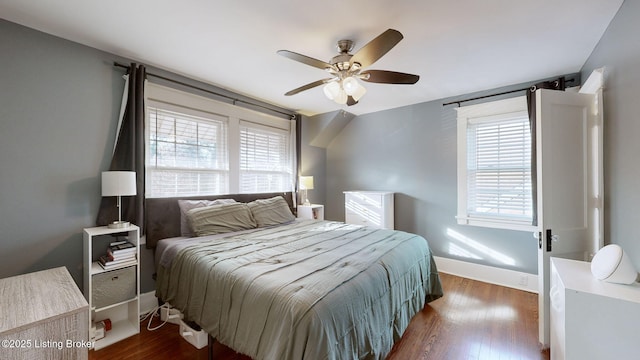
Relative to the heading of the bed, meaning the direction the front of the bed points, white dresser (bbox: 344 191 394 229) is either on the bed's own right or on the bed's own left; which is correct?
on the bed's own left

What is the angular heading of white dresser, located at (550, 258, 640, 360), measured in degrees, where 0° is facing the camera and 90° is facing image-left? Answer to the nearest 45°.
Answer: approximately 90°

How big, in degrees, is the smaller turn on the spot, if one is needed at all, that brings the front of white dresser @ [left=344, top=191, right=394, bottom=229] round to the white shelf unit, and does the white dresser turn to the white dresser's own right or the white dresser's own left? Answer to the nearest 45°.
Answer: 0° — it already faces it

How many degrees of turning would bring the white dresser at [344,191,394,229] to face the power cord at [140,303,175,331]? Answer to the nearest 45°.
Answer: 0° — it already faces it

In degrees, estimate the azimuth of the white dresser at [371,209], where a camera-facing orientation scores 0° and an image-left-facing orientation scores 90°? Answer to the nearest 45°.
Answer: approximately 45°

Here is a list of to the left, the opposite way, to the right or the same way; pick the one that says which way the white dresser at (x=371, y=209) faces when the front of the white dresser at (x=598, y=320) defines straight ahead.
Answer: to the left
